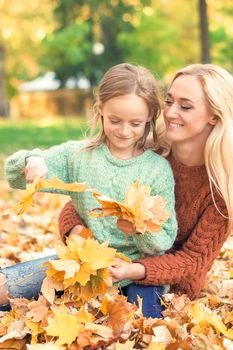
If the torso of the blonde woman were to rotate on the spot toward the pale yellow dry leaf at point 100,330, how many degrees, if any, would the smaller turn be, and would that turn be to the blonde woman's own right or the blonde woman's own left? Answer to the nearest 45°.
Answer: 0° — they already face it

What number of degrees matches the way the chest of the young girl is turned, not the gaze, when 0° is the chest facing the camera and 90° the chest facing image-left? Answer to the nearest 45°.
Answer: approximately 0°

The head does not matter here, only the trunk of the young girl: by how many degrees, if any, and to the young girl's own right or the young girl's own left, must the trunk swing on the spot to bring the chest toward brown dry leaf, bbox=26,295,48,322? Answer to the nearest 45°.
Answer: approximately 45° to the young girl's own right

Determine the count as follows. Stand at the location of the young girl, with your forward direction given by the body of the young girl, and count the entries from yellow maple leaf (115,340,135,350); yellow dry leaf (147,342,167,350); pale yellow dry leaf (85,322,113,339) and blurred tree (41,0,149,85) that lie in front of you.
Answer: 3
